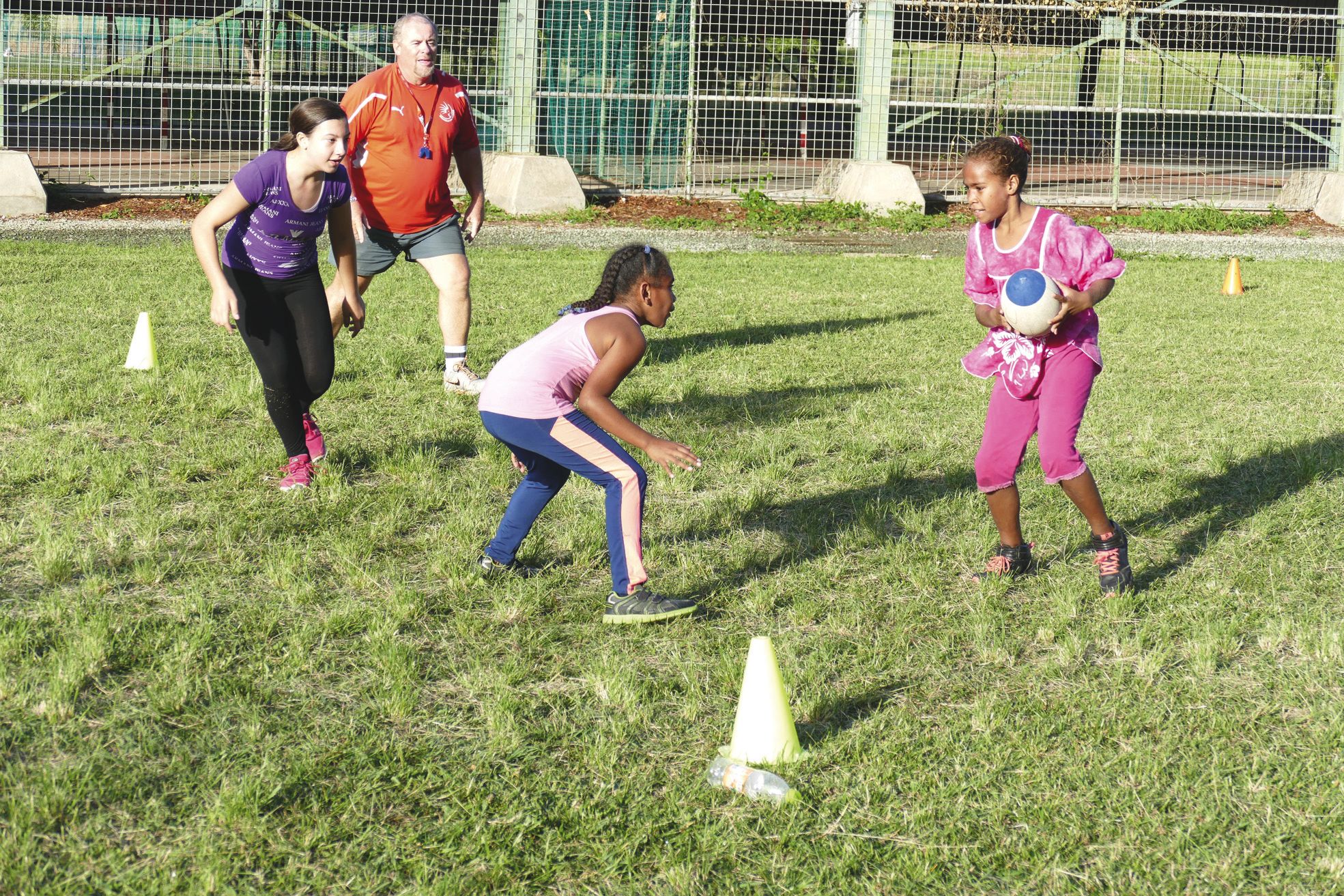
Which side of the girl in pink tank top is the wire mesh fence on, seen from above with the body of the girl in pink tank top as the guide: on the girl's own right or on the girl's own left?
on the girl's own left

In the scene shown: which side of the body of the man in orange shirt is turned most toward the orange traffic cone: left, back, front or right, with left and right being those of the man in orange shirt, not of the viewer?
left

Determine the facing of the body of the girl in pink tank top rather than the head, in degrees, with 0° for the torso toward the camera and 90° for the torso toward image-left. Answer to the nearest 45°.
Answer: approximately 270°

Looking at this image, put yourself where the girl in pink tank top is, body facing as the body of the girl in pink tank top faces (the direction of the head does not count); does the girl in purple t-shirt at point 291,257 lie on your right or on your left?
on your left

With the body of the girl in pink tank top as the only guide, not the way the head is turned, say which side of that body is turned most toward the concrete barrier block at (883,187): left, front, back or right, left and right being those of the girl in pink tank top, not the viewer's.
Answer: left

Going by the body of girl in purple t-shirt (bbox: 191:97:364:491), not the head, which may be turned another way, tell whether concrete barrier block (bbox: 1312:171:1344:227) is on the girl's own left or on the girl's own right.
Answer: on the girl's own left

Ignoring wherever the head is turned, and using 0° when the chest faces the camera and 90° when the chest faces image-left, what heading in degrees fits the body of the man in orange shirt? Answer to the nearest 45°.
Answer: approximately 315°

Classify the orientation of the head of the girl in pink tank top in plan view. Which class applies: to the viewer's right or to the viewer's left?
to the viewer's right

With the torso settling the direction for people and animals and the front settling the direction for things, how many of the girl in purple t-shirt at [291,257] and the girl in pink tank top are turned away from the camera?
0

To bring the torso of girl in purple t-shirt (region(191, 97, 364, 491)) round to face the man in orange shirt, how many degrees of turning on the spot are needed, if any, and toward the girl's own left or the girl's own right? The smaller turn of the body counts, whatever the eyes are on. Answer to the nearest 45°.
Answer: approximately 135° to the girl's own left

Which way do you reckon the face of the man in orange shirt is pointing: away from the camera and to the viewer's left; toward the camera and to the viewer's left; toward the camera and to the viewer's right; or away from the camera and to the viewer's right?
toward the camera and to the viewer's right
